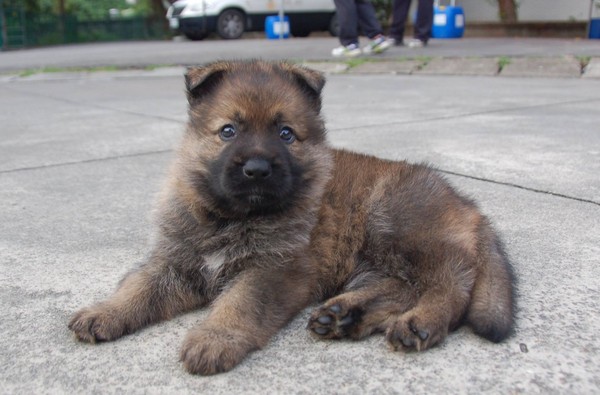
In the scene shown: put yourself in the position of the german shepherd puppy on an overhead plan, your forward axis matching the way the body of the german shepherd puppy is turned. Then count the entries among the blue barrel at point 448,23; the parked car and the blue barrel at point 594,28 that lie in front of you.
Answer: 0

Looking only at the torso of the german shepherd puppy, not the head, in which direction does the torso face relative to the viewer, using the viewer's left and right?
facing the viewer and to the left of the viewer

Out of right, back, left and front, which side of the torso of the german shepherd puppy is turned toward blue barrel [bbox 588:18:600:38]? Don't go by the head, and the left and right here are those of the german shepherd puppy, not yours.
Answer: back

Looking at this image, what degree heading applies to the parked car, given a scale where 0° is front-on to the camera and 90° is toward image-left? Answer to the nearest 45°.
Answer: approximately 45°

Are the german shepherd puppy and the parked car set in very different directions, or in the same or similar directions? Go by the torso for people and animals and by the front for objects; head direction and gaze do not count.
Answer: same or similar directions

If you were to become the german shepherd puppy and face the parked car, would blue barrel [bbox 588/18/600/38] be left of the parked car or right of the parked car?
right

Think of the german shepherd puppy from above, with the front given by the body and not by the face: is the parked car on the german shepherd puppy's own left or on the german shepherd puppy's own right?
on the german shepherd puppy's own right

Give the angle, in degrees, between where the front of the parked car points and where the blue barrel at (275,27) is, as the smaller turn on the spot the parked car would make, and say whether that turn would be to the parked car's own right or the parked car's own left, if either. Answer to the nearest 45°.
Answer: approximately 90° to the parked car's own left

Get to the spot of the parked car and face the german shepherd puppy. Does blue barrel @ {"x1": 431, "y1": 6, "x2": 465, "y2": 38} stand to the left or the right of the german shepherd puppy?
left

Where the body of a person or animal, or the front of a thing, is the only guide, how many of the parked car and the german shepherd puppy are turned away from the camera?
0

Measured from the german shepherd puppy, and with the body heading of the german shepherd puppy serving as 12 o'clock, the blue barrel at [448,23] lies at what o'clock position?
The blue barrel is roughly at 5 o'clock from the german shepherd puppy.
